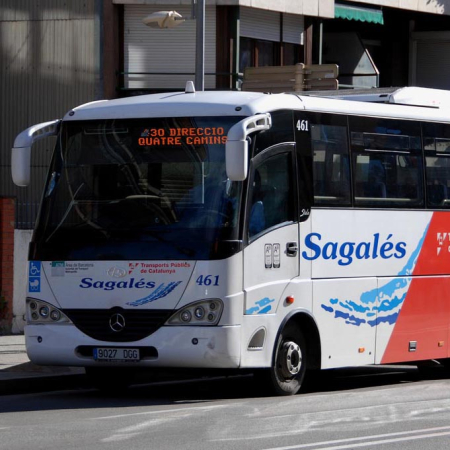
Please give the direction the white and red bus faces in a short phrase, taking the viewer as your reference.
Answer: facing the viewer and to the left of the viewer

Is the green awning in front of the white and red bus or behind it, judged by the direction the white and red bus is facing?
behind
